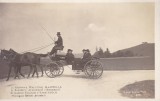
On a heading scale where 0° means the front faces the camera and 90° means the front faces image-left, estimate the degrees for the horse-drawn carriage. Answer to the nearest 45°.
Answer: approximately 90°

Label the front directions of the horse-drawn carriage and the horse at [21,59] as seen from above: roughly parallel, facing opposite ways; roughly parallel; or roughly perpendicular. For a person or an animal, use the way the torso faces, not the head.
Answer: roughly parallel

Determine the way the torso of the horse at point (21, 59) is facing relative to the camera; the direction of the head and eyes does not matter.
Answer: to the viewer's left
